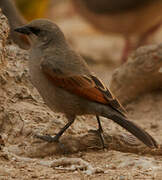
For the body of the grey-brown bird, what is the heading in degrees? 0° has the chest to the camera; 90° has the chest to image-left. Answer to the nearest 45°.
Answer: approximately 90°
